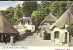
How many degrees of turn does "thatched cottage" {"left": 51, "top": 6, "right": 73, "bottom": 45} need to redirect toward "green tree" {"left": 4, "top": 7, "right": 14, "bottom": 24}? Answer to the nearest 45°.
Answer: approximately 45° to its right

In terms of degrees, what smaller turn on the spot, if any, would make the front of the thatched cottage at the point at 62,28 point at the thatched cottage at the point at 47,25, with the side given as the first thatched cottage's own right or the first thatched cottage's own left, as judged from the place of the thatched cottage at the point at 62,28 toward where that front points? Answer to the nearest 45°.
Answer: approximately 135° to the first thatched cottage's own right

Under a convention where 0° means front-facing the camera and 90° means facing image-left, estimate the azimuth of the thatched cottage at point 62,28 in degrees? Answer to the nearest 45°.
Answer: approximately 45°

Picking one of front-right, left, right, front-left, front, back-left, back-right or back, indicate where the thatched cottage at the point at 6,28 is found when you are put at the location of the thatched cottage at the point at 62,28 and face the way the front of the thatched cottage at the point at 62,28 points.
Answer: front-right
